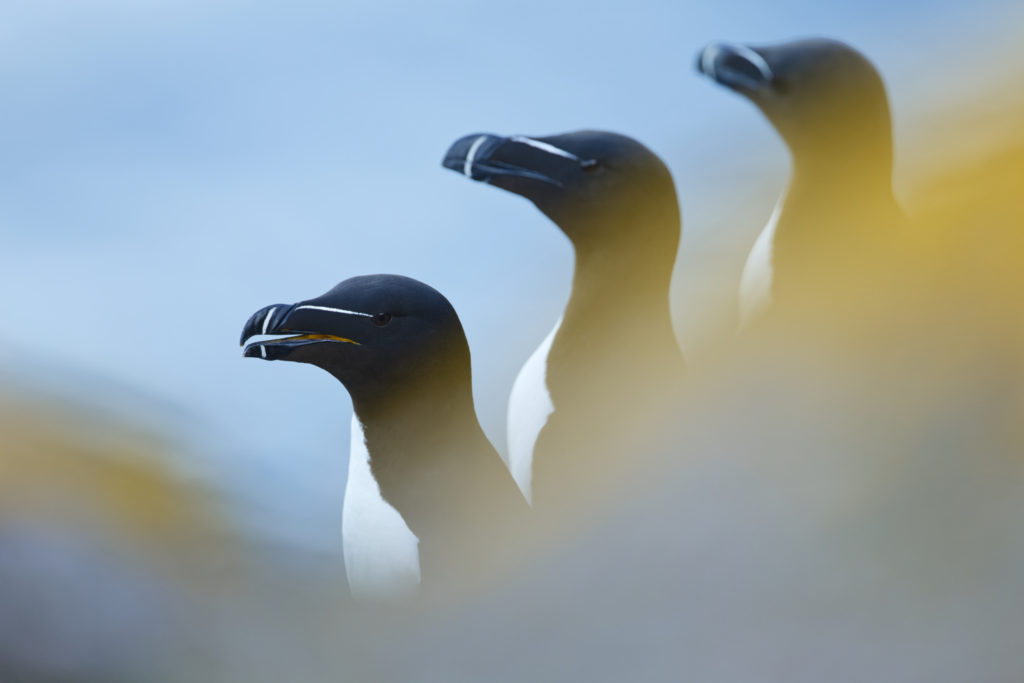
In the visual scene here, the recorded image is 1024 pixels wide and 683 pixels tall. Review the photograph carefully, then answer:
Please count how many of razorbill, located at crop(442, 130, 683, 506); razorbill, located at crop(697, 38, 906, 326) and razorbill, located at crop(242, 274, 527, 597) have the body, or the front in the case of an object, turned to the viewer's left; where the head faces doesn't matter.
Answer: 3

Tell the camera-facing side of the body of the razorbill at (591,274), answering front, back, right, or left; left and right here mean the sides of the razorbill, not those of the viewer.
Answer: left

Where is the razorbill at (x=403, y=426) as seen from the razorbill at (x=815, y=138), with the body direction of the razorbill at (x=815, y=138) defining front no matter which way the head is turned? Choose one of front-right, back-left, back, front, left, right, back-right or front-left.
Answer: front-left

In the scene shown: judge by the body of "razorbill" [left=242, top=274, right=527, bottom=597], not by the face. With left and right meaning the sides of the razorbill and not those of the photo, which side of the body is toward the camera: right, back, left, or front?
left

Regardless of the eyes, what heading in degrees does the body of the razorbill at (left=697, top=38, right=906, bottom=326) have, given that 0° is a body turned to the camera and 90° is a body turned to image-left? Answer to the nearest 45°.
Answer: approximately 90°
